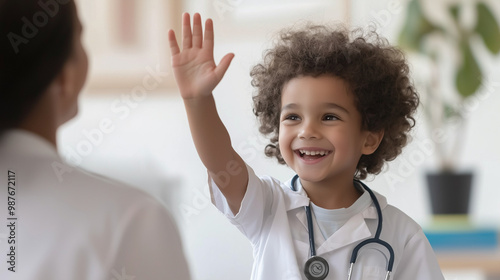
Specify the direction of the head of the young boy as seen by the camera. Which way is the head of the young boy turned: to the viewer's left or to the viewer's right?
to the viewer's left

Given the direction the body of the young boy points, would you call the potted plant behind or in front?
behind

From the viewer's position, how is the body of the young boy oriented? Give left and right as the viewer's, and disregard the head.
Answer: facing the viewer and to the left of the viewer
